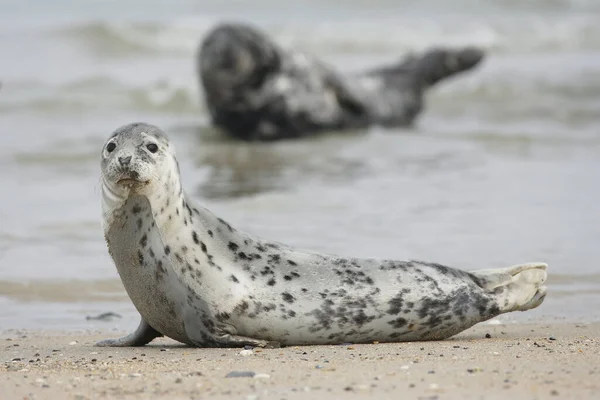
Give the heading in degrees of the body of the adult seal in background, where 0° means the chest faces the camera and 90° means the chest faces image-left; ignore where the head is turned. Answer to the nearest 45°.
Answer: approximately 90°

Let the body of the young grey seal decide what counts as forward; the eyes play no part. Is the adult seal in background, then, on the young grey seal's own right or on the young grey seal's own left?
on the young grey seal's own right

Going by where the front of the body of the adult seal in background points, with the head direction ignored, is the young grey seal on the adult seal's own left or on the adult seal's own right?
on the adult seal's own left

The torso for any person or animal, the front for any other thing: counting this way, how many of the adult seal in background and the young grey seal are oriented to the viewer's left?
2

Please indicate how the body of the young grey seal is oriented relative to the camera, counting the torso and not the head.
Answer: to the viewer's left
